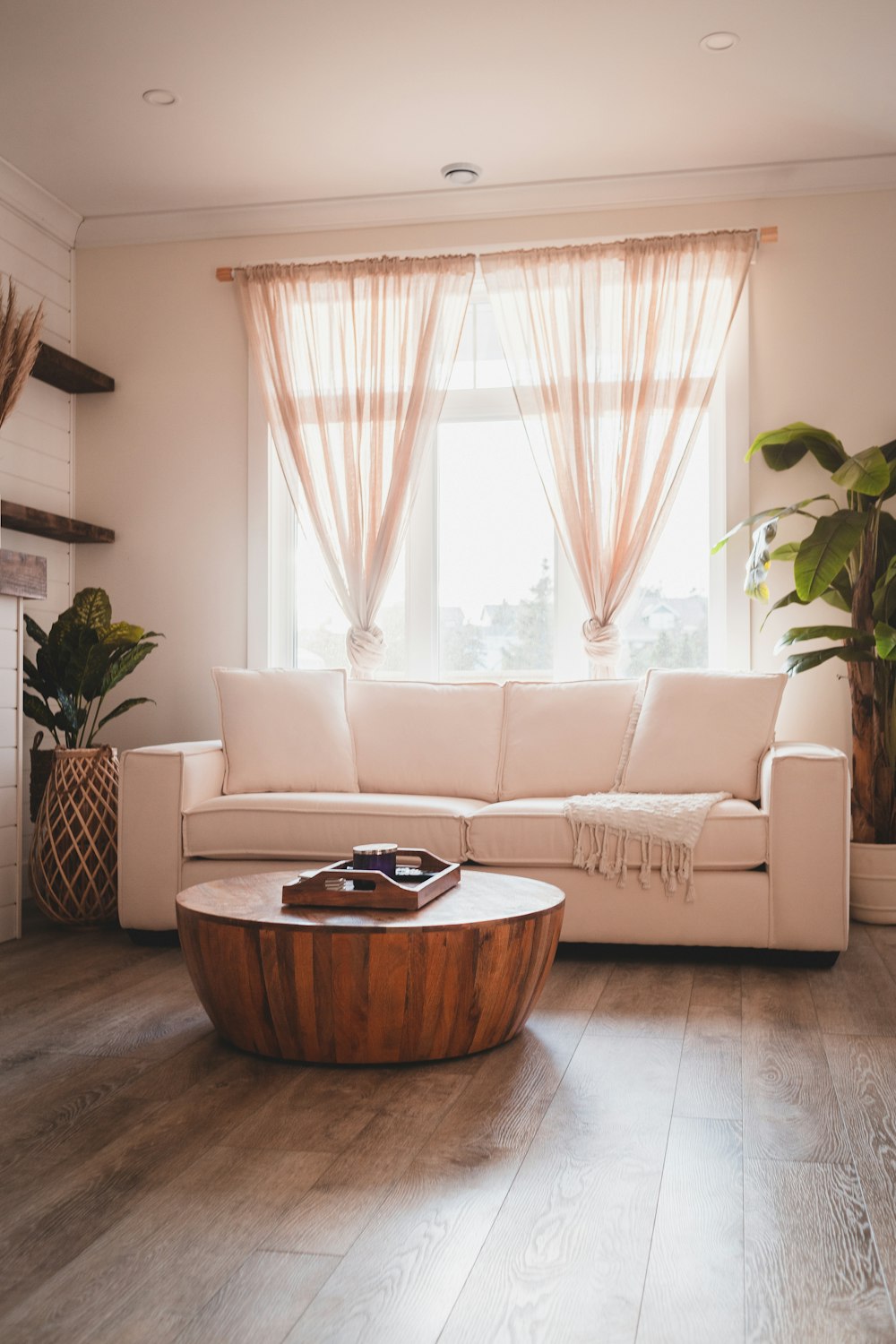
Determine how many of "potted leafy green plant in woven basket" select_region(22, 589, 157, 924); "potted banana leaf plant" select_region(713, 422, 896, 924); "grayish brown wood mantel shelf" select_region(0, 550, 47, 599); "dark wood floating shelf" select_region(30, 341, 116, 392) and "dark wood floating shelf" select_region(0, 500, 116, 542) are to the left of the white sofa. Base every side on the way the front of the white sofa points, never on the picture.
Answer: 1

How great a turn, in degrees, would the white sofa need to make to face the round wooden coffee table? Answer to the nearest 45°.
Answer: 0° — it already faces it

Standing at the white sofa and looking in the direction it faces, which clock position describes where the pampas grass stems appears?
The pampas grass stems is roughly at 3 o'clock from the white sofa.

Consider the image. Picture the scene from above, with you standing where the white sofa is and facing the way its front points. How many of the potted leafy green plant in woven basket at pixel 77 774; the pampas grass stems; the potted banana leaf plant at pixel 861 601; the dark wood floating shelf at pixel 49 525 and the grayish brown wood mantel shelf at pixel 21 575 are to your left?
1

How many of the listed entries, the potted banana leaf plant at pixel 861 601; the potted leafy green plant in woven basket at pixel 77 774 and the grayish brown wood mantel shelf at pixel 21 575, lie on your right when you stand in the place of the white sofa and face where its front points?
2

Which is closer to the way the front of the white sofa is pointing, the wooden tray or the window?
the wooden tray

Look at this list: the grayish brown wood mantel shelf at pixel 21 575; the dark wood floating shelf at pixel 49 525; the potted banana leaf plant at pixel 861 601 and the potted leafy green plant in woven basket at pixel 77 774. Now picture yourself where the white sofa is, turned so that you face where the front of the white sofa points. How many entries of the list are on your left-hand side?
1

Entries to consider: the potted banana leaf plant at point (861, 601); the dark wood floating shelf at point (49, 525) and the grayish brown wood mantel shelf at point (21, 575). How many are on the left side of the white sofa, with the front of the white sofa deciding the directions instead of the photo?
1

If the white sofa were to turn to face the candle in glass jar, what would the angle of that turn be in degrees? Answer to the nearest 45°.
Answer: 0° — it already faces it

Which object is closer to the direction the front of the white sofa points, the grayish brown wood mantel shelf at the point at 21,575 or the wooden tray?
the wooden tray

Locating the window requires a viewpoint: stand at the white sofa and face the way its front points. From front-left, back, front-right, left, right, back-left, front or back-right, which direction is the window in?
back

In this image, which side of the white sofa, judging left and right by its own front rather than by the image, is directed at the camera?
front

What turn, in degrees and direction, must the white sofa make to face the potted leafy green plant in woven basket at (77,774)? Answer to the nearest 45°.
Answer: approximately 90° to its right

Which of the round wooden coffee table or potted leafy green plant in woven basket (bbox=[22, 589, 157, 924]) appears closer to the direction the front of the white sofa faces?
the round wooden coffee table

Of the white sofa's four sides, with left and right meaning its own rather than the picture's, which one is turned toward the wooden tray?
front

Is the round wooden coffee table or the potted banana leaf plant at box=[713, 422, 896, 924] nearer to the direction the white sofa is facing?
the round wooden coffee table
